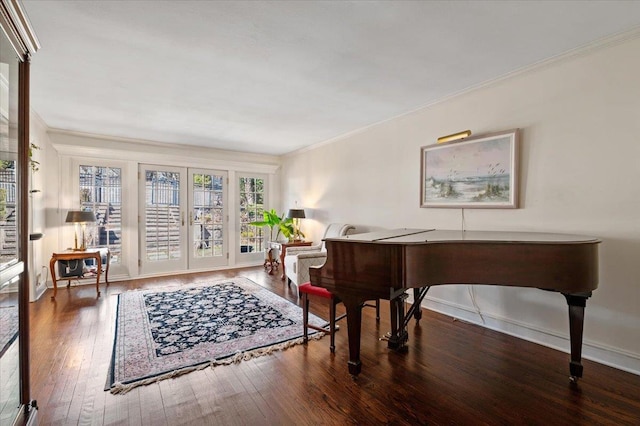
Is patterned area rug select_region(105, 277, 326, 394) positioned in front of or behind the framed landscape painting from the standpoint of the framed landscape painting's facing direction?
in front

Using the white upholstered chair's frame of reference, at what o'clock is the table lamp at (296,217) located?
The table lamp is roughly at 4 o'clock from the white upholstered chair.

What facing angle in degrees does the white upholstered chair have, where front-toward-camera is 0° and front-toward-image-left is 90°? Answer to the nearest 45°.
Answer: approximately 45°

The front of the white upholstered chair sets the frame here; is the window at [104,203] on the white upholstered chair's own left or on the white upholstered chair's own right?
on the white upholstered chair's own right

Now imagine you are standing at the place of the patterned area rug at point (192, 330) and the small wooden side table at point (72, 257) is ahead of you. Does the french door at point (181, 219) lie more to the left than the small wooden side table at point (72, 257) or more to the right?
right

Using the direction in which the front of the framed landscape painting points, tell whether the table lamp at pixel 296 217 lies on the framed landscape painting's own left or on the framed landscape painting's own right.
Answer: on the framed landscape painting's own right

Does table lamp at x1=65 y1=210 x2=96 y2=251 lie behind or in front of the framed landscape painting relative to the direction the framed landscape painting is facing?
in front

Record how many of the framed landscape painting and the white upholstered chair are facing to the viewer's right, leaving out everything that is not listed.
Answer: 0

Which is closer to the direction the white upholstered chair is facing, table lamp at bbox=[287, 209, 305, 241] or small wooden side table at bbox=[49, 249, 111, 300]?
the small wooden side table
